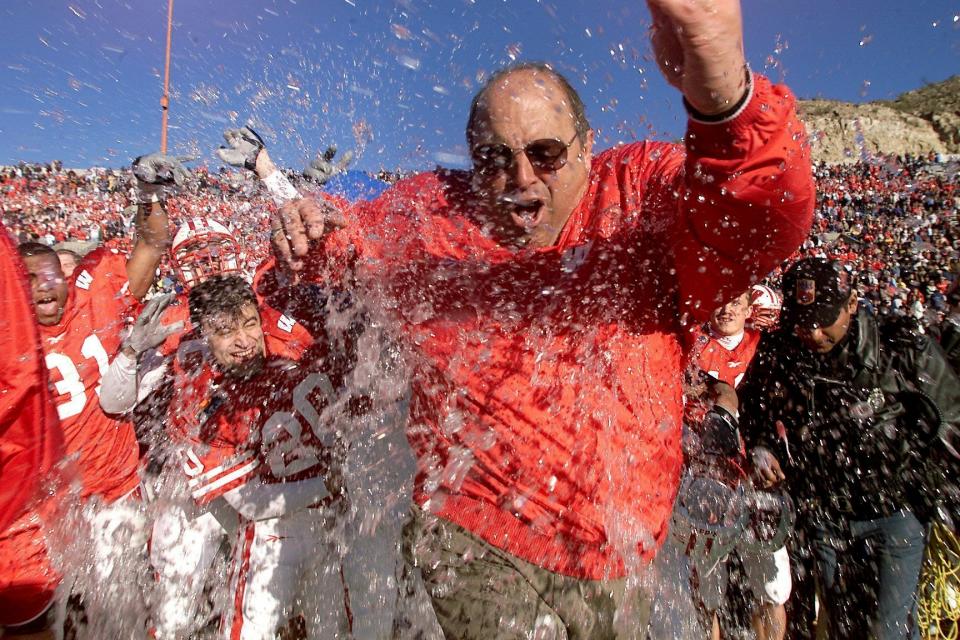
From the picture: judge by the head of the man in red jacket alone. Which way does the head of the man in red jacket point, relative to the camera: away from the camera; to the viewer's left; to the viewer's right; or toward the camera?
toward the camera

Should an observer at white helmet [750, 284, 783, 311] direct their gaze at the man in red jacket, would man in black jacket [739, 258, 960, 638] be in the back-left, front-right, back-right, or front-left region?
front-left

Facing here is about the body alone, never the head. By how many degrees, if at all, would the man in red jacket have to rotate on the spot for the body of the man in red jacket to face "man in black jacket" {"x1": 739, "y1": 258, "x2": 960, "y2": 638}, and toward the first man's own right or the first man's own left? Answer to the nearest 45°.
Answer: approximately 135° to the first man's own left

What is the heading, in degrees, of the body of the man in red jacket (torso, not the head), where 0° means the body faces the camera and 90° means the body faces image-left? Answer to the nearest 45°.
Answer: approximately 0°

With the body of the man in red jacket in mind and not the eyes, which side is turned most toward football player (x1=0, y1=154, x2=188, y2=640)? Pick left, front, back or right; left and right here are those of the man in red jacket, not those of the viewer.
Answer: right

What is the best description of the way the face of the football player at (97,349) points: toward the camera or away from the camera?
toward the camera

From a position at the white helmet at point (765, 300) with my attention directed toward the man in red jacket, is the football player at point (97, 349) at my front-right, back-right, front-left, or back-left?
front-right
